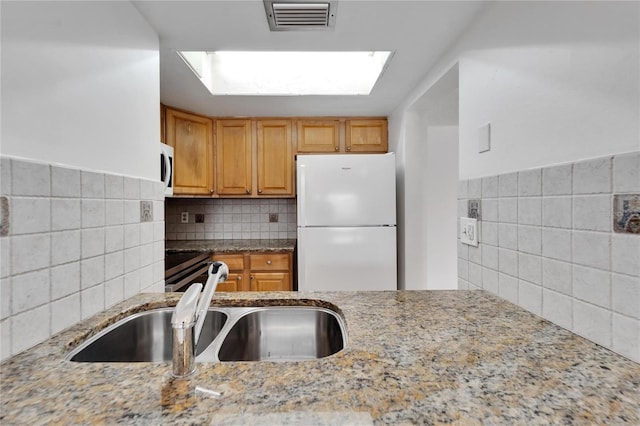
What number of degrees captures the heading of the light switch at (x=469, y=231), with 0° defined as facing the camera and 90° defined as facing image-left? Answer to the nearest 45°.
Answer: approximately 45°

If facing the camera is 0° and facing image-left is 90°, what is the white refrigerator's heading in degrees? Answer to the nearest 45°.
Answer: approximately 0°

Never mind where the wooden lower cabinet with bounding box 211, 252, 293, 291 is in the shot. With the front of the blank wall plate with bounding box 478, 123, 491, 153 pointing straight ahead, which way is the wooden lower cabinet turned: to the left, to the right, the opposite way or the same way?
to the left

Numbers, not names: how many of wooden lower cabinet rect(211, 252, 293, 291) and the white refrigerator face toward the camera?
2

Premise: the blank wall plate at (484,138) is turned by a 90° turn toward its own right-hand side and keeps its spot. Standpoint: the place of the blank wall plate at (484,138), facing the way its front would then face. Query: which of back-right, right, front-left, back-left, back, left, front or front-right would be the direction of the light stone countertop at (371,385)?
back-left

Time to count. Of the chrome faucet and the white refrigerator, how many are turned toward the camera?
1

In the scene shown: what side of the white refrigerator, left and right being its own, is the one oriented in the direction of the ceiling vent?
front

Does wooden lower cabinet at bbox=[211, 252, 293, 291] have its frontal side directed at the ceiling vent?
yes

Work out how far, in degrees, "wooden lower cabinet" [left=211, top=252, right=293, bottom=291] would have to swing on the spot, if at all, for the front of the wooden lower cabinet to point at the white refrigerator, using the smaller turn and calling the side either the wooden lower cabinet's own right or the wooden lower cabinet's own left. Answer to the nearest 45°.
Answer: approximately 45° to the wooden lower cabinet's own left

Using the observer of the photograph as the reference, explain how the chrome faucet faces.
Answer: facing away from the viewer and to the right of the viewer
